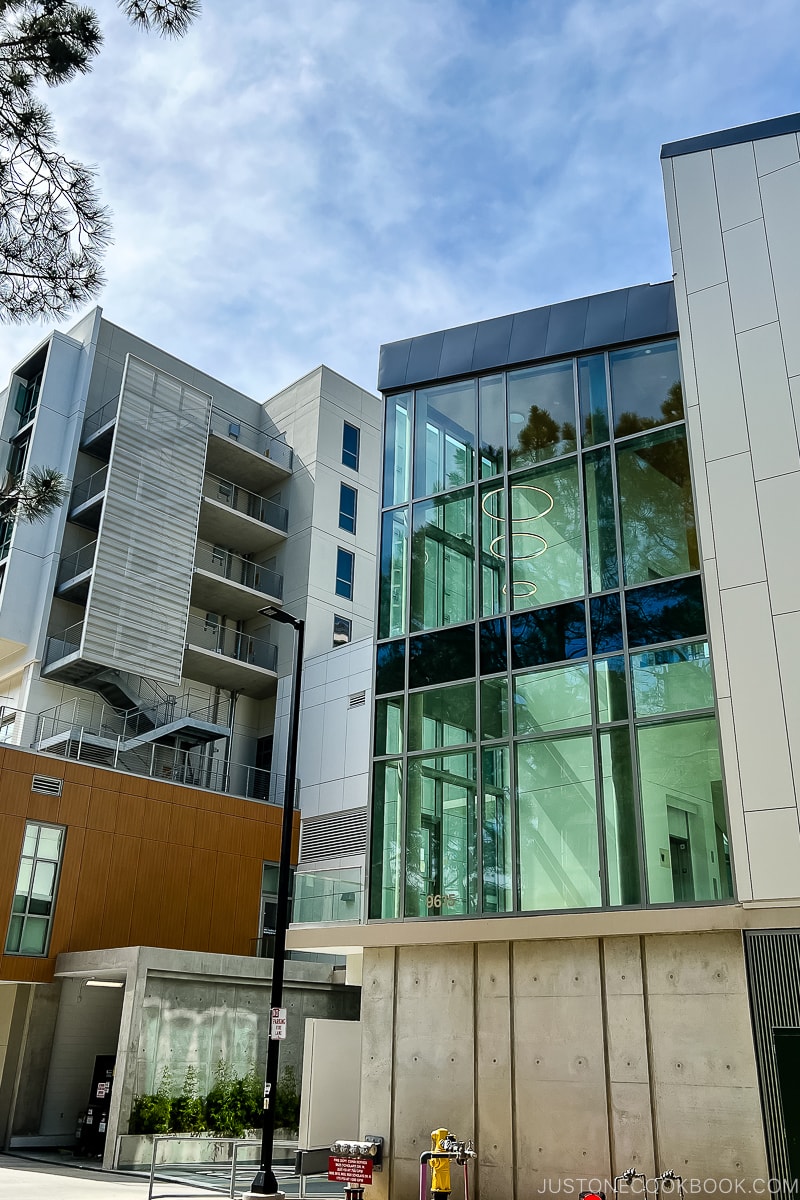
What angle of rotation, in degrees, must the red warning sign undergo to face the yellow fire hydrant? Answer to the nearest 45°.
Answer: approximately 45° to its left

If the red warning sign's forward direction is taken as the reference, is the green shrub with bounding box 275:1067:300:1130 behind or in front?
behind

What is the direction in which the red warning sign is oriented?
toward the camera
